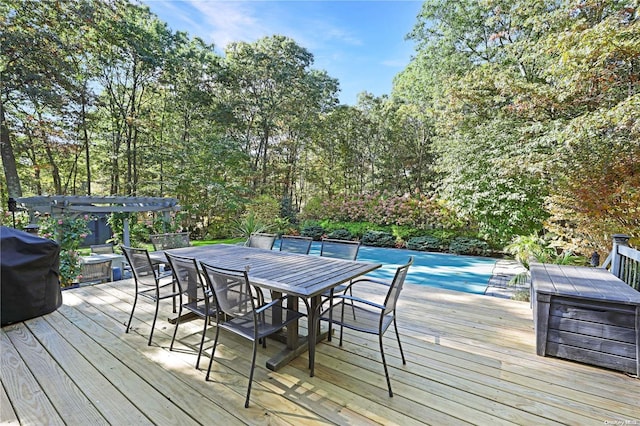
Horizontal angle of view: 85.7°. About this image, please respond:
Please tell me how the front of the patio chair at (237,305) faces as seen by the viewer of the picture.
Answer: facing away from the viewer and to the right of the viewer

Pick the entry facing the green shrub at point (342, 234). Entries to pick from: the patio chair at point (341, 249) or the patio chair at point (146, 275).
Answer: the patio chair at point (146, 275)

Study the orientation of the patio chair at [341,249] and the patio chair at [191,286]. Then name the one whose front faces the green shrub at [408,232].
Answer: the patio chair at [191,286]

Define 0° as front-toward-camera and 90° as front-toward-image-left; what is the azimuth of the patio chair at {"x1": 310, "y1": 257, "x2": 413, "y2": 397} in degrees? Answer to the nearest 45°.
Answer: approximately 135°

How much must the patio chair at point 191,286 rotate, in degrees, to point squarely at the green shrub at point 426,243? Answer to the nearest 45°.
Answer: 0° — it already faces it

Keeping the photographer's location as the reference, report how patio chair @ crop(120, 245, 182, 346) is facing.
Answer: facing away from the viewer and to the right of the viewer

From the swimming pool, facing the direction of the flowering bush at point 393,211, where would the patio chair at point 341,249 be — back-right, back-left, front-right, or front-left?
back-left

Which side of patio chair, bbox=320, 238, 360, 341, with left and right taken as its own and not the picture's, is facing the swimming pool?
back

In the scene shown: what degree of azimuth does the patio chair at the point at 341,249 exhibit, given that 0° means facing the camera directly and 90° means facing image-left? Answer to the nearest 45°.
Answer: approximately 45°

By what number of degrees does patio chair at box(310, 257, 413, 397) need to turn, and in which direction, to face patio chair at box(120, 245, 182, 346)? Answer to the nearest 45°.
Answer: approximately 45° to its left
